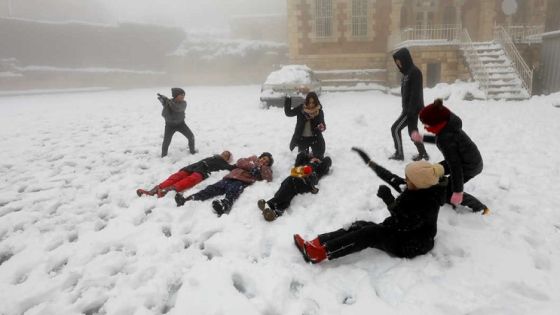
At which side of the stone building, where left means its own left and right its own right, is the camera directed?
front

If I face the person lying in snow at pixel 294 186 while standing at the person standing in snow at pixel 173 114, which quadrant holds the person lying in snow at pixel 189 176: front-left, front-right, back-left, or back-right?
front-right

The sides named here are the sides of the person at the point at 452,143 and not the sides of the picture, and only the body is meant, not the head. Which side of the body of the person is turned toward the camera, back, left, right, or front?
left

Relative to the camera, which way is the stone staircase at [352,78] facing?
toward the camera

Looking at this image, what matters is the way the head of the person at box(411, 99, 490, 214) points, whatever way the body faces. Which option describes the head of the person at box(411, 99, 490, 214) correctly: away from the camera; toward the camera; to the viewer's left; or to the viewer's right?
to the viewer's left

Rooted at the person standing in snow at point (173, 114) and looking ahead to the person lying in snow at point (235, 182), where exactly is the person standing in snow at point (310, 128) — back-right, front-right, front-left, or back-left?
front-left

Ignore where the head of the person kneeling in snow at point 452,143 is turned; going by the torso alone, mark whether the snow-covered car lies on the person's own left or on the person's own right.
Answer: on the person's own right

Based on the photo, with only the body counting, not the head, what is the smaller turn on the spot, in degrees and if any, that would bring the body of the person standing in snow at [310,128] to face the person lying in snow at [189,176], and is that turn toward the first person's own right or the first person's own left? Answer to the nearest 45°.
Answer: approximately 45° to the first person's own right

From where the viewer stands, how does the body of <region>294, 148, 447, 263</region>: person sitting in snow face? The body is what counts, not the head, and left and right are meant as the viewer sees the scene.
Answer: facing to the left of the viewer

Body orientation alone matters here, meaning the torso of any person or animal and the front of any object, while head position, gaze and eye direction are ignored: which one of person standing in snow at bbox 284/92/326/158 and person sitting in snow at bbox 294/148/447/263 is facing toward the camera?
the person standing in snow

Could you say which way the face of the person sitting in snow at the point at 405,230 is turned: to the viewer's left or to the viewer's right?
to the viewer's left

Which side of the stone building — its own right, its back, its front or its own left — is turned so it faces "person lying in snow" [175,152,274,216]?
front

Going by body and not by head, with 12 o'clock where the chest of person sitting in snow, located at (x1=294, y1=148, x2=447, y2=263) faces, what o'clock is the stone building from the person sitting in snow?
The stone building is roughly at 3 o'clock from the person sitting in snow.

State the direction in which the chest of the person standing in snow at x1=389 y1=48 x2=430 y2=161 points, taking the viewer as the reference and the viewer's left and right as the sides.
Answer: facing to the left of the viewer

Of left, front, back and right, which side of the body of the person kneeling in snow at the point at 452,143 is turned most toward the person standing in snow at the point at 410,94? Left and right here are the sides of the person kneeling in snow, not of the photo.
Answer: right
